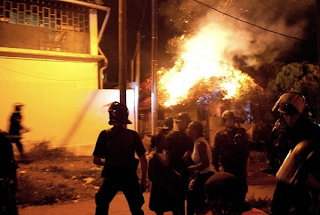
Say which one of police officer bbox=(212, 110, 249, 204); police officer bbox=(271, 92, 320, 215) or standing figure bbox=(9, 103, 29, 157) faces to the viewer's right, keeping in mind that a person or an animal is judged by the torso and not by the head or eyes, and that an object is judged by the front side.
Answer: the standing figure

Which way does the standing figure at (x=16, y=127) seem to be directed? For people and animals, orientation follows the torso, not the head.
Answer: to the viewer's right

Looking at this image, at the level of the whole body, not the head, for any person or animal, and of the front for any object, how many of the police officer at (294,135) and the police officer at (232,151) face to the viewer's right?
0

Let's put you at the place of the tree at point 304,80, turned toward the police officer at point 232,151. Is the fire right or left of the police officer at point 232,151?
right

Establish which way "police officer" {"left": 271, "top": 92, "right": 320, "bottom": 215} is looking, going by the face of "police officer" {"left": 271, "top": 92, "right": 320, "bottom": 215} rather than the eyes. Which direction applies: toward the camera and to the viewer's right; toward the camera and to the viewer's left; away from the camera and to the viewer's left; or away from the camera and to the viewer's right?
toward the camera and to the viewer's left

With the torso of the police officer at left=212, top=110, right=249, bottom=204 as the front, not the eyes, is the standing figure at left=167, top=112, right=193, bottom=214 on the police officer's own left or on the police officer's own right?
on the police officer's own right
